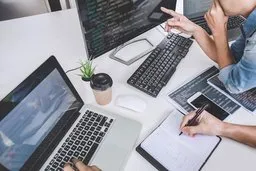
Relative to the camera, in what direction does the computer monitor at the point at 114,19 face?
facing the viewer and to the right of the viewer

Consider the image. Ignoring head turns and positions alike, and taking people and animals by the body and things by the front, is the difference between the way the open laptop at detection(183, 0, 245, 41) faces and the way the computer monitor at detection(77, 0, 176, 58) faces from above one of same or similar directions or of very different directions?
same or similar directions

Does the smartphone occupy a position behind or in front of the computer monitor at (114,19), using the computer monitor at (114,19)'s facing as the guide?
in front

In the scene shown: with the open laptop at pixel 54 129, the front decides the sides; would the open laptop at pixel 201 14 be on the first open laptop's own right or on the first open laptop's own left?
on the first open laptop's own left

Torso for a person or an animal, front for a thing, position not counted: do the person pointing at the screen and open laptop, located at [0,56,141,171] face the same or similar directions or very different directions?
very different directions

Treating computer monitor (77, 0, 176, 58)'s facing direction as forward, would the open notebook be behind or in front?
in front
